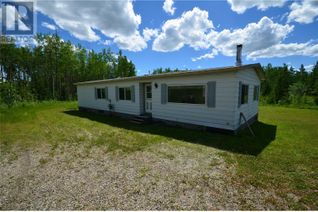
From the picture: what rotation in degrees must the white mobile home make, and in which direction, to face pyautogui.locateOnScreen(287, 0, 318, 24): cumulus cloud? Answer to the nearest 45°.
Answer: approximately 135° to its left

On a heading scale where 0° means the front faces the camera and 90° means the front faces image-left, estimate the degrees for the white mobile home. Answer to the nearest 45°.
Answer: approximately 45°
